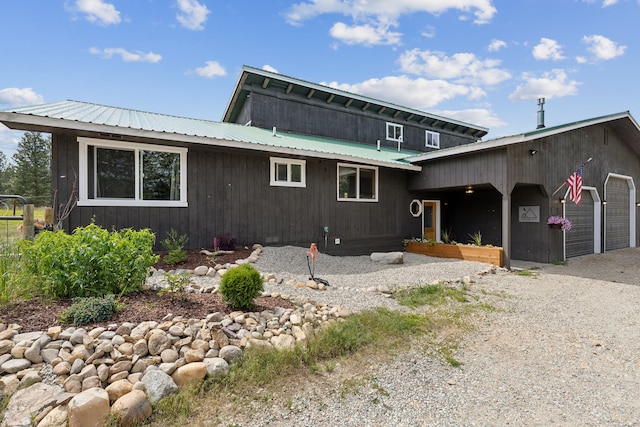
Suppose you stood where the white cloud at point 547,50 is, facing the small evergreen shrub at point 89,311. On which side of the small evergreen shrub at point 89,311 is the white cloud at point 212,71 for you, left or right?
right

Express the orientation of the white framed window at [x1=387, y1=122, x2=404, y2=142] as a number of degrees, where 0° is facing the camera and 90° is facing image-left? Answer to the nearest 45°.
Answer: approximately 315°

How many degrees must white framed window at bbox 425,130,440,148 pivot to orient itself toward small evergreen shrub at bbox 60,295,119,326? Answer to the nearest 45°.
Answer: approximately 45° to its right

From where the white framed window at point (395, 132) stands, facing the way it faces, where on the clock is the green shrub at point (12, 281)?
The green shrub is roughly at 2 o'clock from the white framed window.

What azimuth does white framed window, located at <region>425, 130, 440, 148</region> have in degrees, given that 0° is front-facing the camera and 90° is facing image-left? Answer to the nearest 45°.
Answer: approximately 315°

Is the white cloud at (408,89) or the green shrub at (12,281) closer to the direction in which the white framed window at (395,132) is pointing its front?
the green shrub

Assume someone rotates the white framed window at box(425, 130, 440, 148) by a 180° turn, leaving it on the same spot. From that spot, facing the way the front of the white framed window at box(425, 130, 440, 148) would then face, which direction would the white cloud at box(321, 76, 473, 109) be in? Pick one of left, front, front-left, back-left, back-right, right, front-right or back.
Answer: front-right

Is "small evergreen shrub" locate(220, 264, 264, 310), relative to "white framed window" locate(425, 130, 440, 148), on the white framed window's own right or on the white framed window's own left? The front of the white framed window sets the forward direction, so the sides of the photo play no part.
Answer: on the white framed window's own right
